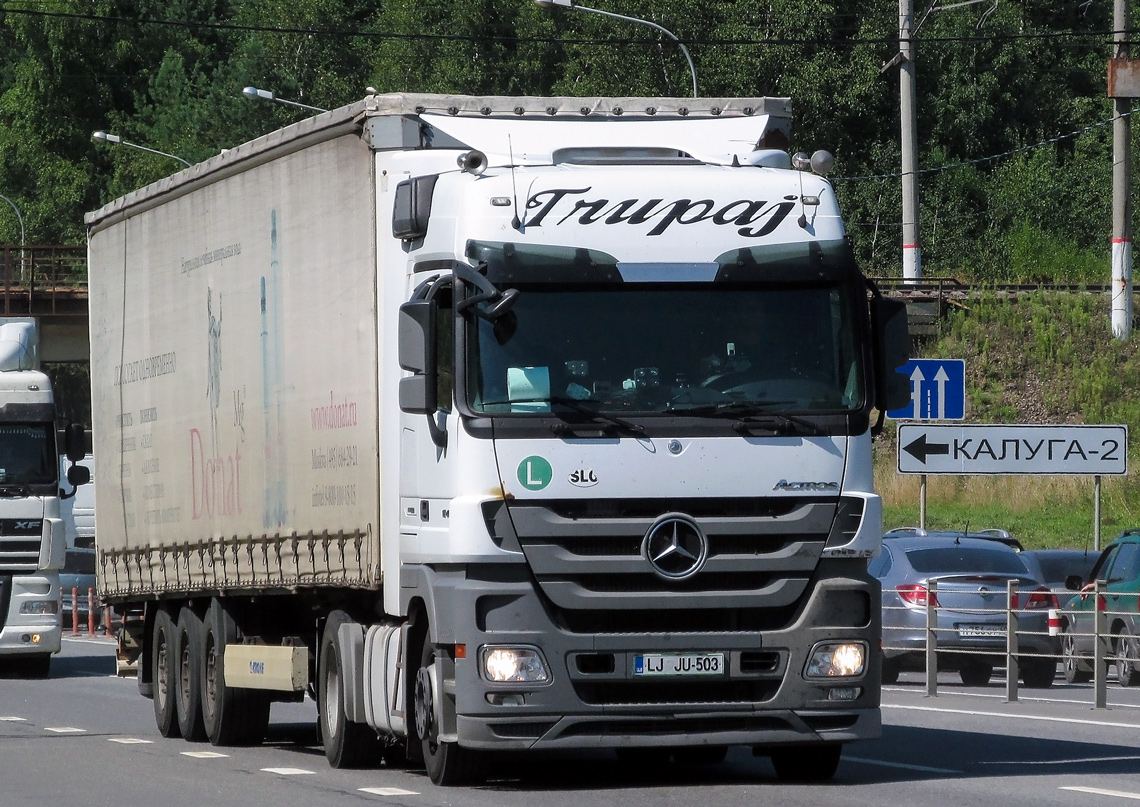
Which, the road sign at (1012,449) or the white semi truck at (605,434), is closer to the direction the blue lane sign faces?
the white semi truck

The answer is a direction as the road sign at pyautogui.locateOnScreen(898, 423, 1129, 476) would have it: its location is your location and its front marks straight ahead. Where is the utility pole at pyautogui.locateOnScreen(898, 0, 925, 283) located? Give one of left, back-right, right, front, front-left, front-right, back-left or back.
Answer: back

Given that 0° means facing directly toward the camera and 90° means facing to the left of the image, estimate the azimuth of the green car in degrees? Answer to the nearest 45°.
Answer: approximately 135°

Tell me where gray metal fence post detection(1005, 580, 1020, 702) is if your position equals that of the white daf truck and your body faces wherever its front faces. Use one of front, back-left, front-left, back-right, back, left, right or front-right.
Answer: front-left

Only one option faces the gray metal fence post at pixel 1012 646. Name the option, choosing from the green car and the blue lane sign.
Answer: the blue lane sign

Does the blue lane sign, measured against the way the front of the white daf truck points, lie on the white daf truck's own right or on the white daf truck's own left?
on the white daf truck's own left

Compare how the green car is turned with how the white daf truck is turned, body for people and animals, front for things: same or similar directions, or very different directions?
very different directions

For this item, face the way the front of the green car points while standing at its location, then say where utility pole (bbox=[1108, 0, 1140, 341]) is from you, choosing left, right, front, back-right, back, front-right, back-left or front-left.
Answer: front-right

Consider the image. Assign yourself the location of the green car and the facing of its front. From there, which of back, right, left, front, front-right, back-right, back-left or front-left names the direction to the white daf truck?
front-left

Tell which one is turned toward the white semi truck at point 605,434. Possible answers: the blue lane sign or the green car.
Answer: the blue lane sign

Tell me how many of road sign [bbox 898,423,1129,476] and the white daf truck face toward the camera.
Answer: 2
